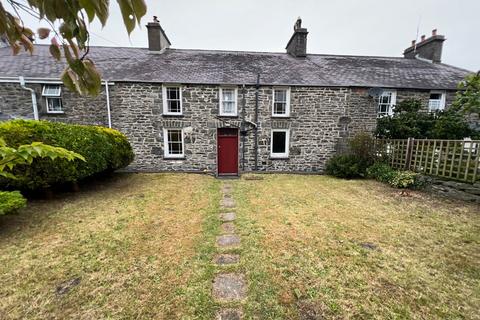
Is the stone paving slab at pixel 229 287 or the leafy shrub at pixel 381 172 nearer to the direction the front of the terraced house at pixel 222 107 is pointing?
the stone paving slab

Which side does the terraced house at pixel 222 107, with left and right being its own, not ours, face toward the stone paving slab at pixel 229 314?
front

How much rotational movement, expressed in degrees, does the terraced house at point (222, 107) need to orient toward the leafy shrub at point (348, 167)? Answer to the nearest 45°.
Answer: approximately 90° to its left

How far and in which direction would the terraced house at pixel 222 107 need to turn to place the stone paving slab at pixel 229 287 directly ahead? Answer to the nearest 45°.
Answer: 0° — it already faces it

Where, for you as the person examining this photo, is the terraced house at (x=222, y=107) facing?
facing the viewer

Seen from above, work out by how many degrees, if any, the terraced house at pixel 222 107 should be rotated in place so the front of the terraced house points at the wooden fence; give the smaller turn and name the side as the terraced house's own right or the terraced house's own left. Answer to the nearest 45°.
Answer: approximately 45° to the terraced house's own left

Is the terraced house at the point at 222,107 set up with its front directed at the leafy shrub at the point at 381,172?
no

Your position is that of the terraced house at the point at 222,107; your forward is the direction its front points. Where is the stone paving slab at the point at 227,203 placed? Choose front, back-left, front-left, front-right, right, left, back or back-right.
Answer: front

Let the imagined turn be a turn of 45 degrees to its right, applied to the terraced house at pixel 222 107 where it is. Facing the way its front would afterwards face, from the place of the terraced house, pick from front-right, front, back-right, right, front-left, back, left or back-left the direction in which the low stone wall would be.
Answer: left

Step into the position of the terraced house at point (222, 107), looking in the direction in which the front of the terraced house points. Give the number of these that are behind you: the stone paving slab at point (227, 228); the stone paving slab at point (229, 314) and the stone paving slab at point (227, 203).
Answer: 0

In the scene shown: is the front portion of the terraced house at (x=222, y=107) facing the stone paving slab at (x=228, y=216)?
yes

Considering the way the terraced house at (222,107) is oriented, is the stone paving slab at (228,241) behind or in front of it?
in front

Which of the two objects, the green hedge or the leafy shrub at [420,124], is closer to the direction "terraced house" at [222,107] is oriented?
the green hedge

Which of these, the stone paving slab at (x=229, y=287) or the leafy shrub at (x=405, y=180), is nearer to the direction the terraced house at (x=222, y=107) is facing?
the stone paving slab
